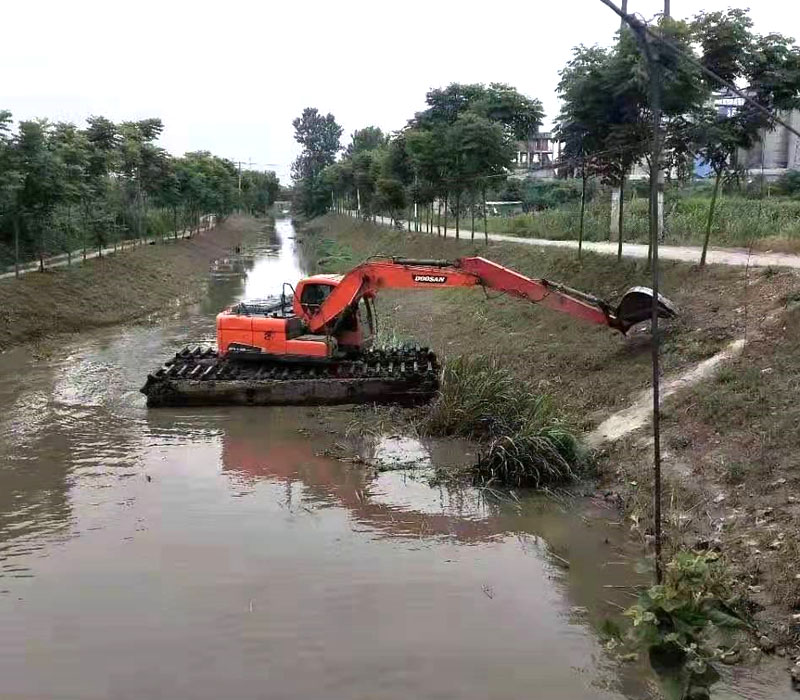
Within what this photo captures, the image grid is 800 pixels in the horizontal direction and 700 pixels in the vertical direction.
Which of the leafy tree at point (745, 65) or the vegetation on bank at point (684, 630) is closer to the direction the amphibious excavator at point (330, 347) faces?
the leafy tree

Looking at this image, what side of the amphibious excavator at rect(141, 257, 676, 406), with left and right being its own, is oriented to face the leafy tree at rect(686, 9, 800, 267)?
front

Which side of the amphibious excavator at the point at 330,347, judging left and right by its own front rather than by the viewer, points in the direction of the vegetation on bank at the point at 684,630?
right

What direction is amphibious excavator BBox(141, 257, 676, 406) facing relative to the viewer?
to the viewer's right

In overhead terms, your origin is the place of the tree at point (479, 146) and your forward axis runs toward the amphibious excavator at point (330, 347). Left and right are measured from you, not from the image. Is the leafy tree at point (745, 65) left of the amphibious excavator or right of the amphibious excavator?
left

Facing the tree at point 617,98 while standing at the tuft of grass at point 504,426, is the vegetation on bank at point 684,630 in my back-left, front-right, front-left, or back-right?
back-right

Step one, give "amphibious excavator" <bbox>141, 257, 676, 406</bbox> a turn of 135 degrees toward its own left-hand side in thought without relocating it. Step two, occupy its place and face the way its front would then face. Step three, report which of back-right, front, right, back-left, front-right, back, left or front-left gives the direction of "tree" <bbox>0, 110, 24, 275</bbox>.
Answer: front

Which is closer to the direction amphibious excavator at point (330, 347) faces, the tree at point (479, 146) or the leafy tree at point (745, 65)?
the leafy tree
